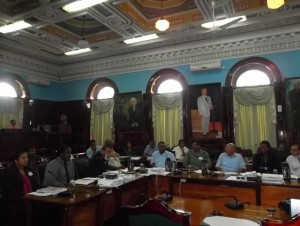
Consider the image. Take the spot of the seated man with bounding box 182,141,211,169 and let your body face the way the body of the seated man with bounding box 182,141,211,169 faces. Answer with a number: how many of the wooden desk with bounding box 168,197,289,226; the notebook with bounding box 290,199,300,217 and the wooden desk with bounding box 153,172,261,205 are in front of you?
3

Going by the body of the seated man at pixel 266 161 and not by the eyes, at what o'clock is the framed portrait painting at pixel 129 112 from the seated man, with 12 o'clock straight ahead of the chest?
The framed portrait painting is roughly at 4 o'clock from the seated man.

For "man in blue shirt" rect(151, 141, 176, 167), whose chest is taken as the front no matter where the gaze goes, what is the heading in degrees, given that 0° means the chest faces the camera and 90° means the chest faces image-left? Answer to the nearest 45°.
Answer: approximately 0°

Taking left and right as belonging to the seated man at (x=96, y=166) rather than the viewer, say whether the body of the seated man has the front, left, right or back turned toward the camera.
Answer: right

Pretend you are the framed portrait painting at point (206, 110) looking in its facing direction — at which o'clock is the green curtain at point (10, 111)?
The green curtain is roughly at 3 o'clock from the framed portrait painting.

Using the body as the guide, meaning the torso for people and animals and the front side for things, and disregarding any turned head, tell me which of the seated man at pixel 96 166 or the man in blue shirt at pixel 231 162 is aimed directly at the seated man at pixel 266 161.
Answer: the seated man at pixel 96 166

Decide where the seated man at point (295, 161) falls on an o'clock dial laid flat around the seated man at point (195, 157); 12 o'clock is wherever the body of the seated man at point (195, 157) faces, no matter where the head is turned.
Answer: the seated man at point (295, 161) is roughly at 10 o'clock from the seated man at point (195, 157).

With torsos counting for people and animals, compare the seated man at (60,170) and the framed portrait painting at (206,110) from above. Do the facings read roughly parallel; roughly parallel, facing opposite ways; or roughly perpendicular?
roughly perpendicular
